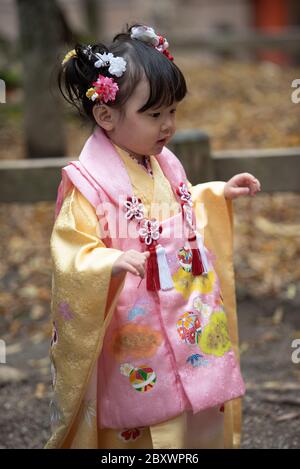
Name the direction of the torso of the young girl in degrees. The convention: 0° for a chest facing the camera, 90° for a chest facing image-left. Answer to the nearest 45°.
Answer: approximately 315°

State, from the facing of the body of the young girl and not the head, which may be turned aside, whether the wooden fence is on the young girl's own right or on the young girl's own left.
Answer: on the young girl's own left

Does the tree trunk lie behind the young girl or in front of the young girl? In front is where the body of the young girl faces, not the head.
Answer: behind
